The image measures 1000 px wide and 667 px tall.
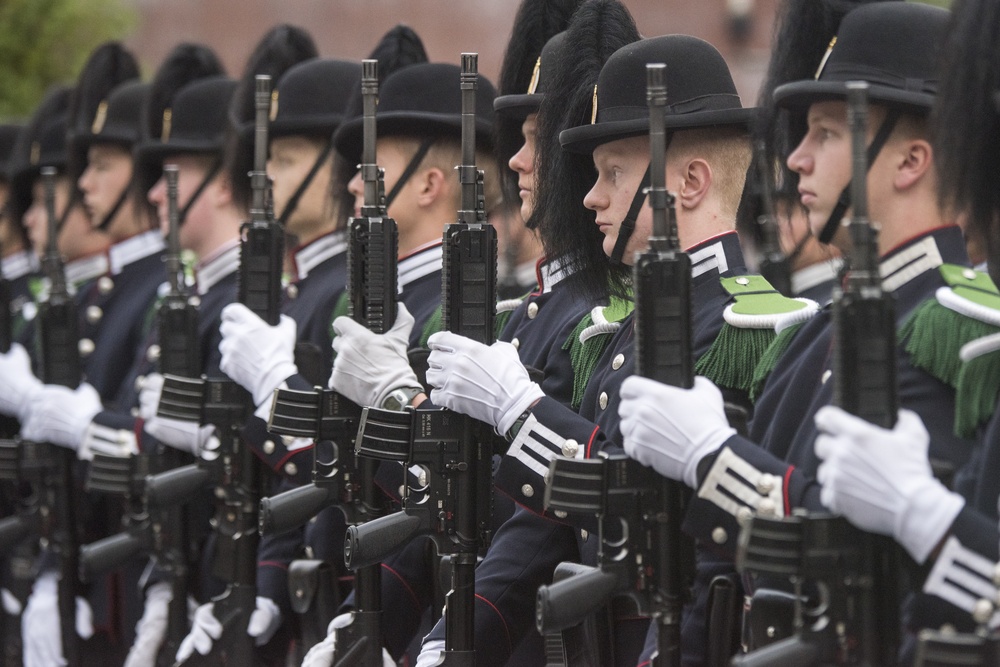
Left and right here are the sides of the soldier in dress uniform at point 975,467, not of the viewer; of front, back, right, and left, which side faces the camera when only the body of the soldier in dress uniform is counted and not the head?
left

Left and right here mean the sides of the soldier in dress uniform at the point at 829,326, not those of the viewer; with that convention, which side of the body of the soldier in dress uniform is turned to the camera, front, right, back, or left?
left

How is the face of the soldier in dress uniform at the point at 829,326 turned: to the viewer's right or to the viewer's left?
to the viewer's left
